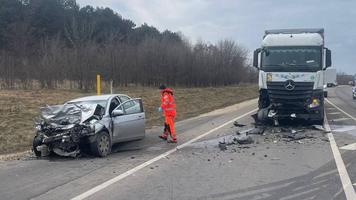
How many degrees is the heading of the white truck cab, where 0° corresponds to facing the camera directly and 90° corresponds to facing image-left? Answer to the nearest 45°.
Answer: approximately 0°

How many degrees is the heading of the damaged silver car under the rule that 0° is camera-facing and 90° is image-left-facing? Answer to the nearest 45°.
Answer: approximately 45°

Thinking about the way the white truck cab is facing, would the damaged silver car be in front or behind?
in front

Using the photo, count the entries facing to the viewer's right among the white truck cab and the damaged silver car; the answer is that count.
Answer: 0

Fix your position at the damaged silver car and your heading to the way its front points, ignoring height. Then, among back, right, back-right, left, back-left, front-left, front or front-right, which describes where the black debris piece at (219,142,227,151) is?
back-left

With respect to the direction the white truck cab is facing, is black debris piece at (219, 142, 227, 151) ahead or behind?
ahead

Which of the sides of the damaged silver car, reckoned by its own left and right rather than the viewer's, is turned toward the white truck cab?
back

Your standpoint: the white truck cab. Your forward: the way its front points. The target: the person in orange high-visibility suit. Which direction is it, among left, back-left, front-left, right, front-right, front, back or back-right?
front-right

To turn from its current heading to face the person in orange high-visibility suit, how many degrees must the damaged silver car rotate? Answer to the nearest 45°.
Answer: approximately 180°
